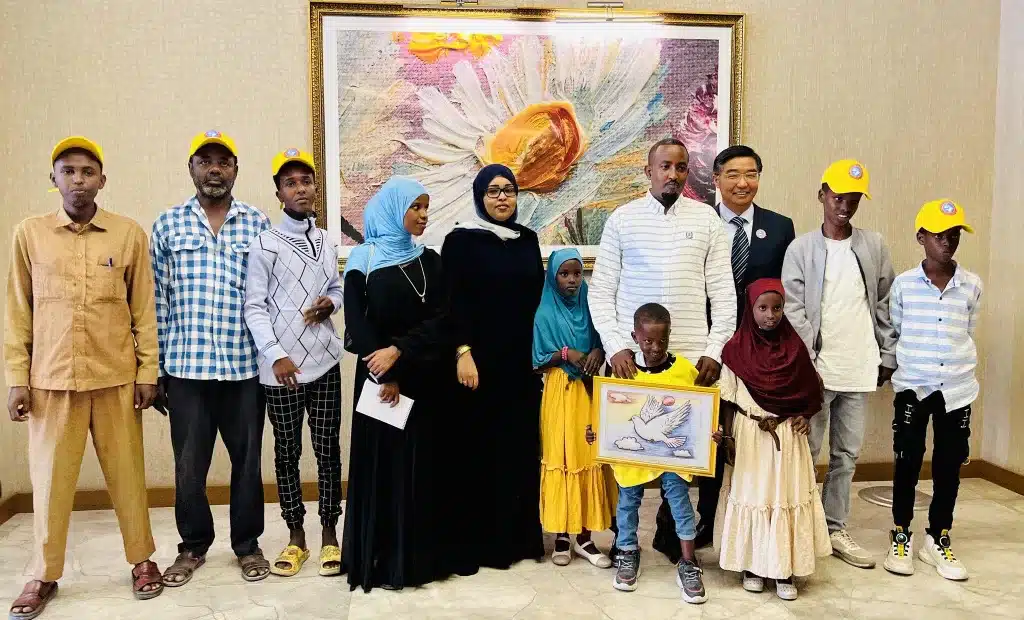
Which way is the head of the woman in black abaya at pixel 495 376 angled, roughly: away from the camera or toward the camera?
toward the camera

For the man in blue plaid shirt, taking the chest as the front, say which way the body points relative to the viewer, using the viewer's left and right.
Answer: facing the viewer

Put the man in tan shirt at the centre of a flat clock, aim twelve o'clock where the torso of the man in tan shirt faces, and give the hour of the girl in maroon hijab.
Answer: The girl in maroon hijab is roughly at 10 o'clock from the man in tan shirt.

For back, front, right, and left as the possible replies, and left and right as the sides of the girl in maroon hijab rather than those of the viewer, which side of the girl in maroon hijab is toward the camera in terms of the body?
front

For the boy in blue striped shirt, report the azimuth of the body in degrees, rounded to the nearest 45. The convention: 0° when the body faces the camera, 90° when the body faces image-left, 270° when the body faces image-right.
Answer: approximately 0°

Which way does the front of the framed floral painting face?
toward the camera

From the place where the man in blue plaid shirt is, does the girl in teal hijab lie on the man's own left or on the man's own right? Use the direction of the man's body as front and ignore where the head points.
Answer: on the man's own left

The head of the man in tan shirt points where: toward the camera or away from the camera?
toward the camera

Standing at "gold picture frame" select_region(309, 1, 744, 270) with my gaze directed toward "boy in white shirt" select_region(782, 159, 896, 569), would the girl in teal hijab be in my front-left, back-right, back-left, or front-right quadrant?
front-right

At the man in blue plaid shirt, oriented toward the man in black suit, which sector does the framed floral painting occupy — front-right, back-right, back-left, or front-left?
front-left

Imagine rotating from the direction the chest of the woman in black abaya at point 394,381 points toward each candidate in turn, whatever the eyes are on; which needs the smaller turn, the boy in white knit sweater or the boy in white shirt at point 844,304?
the boy in white shirt
